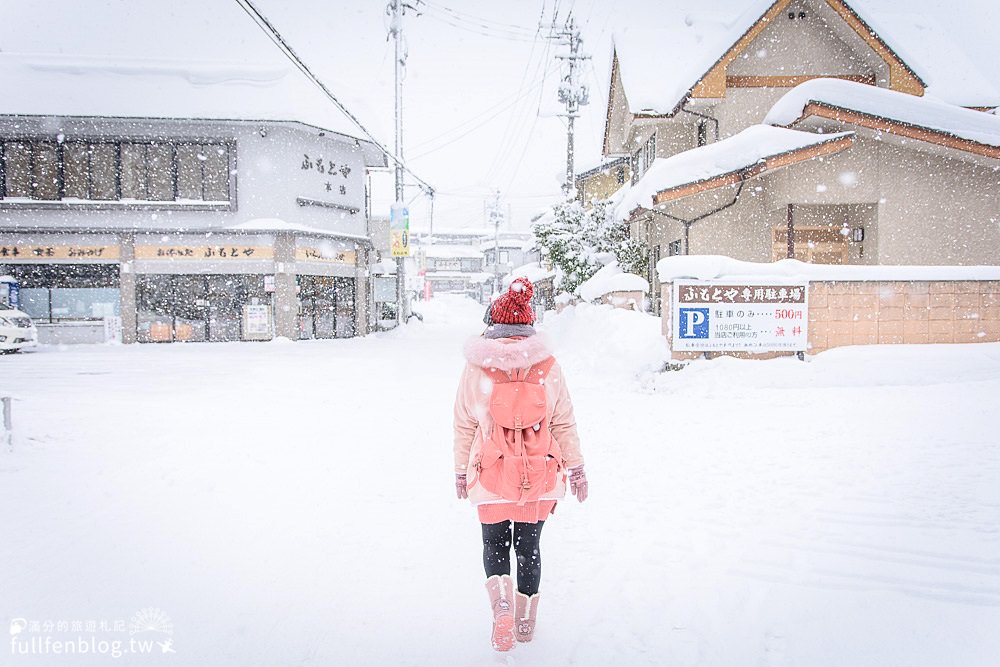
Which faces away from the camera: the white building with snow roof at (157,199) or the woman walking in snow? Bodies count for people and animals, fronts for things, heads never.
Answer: the woman walking in snow

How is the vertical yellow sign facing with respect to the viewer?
toward the camera

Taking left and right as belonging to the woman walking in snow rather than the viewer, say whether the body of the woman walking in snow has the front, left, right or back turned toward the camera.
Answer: back

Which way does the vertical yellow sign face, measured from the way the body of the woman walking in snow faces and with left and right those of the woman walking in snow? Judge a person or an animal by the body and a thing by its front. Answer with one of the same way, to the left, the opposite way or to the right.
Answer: the opposite way

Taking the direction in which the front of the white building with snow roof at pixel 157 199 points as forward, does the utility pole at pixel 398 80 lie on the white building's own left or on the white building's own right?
on the white building's own left

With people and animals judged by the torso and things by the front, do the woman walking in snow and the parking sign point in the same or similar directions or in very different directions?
very different directions

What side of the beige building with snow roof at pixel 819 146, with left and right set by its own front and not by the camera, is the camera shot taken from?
front

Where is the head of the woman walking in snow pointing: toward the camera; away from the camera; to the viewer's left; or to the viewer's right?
away from the camera

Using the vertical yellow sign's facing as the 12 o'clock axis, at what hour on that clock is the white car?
The white car is roughly at 2 o'clock from the vertical yellow sign.

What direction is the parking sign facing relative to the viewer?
toward the camera

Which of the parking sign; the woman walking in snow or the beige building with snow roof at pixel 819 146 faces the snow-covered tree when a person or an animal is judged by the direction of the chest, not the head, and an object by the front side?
the woman walking in snow

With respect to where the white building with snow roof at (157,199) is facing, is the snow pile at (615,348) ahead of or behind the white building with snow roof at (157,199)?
ahead
